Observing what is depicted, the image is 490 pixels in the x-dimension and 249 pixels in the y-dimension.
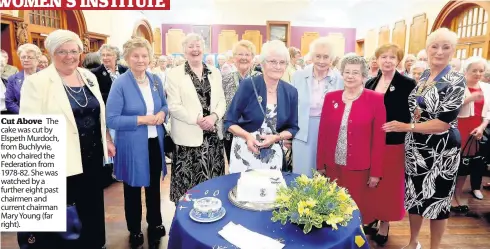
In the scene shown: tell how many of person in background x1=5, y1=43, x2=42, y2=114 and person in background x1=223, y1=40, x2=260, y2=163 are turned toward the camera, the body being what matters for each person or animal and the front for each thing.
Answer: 2

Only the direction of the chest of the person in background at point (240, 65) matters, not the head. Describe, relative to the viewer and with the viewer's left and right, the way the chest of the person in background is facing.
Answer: facing the viewer

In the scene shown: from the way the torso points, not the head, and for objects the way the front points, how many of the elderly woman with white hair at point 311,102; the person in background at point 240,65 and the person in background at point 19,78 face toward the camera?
3

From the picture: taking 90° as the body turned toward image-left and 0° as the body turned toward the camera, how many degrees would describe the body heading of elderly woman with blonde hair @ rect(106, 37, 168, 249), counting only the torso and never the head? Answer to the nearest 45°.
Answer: approximately 315°

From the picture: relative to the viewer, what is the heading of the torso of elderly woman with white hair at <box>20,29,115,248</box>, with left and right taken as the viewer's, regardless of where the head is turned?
facing the viewer and to the right of the viewer

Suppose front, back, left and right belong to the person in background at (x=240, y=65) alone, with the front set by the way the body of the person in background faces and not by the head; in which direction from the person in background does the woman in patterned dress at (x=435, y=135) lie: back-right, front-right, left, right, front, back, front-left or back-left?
front-left

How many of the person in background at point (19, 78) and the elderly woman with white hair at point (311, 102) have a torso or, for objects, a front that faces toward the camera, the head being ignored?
2

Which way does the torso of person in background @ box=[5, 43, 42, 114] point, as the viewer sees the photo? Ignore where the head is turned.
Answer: toward the camera

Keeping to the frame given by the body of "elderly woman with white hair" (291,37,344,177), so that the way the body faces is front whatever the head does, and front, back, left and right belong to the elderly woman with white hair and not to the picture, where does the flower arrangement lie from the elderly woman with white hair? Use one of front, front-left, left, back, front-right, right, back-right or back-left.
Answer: front
